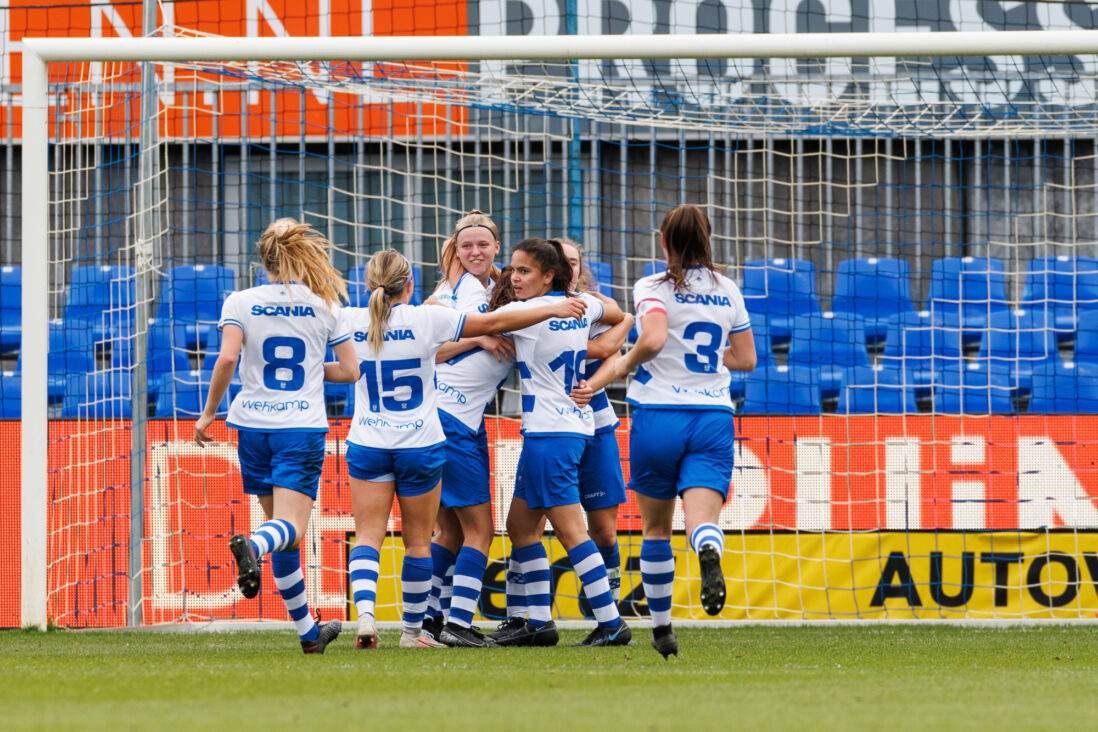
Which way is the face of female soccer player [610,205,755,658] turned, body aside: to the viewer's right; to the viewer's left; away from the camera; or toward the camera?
away from the camera

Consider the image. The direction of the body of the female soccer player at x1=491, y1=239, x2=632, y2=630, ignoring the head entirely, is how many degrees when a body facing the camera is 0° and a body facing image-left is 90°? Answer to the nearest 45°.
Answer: approximately 45°

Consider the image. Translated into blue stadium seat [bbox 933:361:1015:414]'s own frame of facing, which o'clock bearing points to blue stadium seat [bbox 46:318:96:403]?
blue stadium seat [bbox 46:318:96:403] is roughly at 2 o'clock from blue stadium seat [bbox 933:361:1015:414].

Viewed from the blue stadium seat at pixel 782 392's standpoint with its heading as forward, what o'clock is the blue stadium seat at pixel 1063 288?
the blue stadium seat at pixel 1063 288 is roughly at 8 o'clock from the blue stadium seat at pixel 782 392.

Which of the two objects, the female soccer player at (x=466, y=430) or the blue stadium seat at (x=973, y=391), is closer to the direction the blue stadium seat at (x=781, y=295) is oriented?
the female soccer player

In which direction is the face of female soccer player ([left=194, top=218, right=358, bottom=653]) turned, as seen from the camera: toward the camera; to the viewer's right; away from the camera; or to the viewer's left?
away from the camera

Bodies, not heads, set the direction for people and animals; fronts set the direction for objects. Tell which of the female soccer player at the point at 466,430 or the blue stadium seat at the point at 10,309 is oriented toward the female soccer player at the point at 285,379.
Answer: the blue stadium seat

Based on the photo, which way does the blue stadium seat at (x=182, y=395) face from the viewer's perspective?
toward the camera

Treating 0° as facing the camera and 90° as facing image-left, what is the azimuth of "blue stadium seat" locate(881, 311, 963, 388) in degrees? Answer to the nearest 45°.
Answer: approximately 0°

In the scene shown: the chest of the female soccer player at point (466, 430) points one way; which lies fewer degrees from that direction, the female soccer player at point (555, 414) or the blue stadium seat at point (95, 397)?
the female soccer player

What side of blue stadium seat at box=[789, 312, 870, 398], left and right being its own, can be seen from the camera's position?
front

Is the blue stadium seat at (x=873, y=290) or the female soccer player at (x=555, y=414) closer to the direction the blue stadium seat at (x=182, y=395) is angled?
the female soccer player

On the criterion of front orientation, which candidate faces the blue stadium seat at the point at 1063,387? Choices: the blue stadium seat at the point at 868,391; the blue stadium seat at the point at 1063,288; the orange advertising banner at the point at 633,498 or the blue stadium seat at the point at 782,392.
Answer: the blue stadium seat at the point at 1063,288
